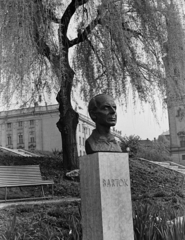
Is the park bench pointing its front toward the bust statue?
no

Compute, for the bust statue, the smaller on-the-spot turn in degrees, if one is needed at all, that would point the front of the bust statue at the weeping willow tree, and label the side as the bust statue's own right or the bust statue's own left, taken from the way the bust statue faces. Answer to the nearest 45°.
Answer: approximately 135° to the bust statue's own left

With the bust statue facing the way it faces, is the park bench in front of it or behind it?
behind

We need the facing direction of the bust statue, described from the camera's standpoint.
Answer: facing the viewer and to the right of the viewer

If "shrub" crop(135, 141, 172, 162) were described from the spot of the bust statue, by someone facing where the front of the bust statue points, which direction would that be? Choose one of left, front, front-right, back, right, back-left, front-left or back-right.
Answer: back-left

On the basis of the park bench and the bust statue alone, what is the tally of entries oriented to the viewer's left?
0

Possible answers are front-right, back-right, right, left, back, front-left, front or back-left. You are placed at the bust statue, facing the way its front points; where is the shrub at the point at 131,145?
back-left
